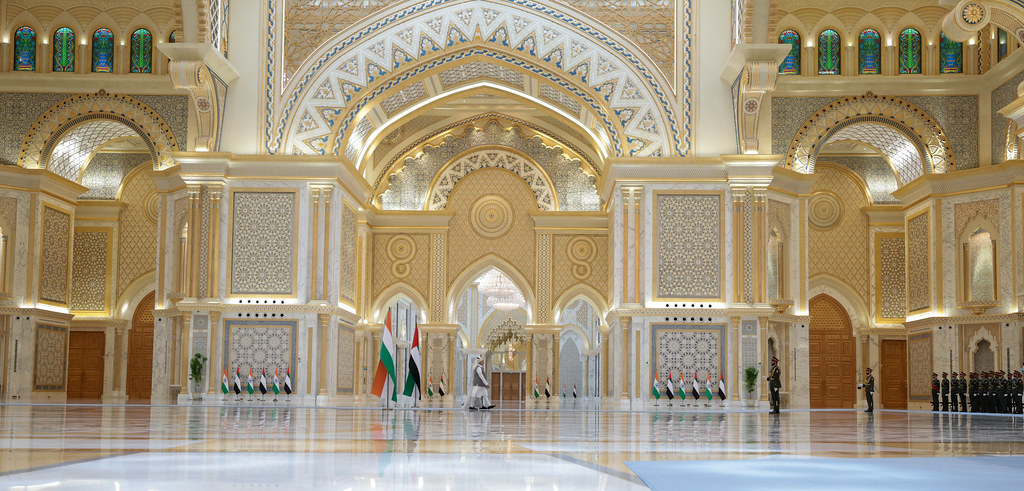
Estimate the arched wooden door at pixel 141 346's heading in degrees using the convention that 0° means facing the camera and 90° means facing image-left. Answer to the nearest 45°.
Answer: approximately 0°

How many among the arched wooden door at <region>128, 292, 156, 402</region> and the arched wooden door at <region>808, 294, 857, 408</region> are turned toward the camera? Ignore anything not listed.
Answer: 2

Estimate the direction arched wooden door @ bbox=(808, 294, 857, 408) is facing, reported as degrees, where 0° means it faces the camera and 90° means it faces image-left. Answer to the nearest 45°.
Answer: approximately 0°

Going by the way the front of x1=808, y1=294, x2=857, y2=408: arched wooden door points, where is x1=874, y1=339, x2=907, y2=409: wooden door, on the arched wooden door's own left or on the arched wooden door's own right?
on the arched wooden door's own left

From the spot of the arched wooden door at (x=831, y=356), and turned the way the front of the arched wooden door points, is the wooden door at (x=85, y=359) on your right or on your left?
on your right

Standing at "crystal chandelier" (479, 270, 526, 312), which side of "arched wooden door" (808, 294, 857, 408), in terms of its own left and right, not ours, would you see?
right

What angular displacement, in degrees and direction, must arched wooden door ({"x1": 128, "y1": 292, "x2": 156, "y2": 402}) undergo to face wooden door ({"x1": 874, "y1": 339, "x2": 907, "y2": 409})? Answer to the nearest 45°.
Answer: approximately 90° to its left
